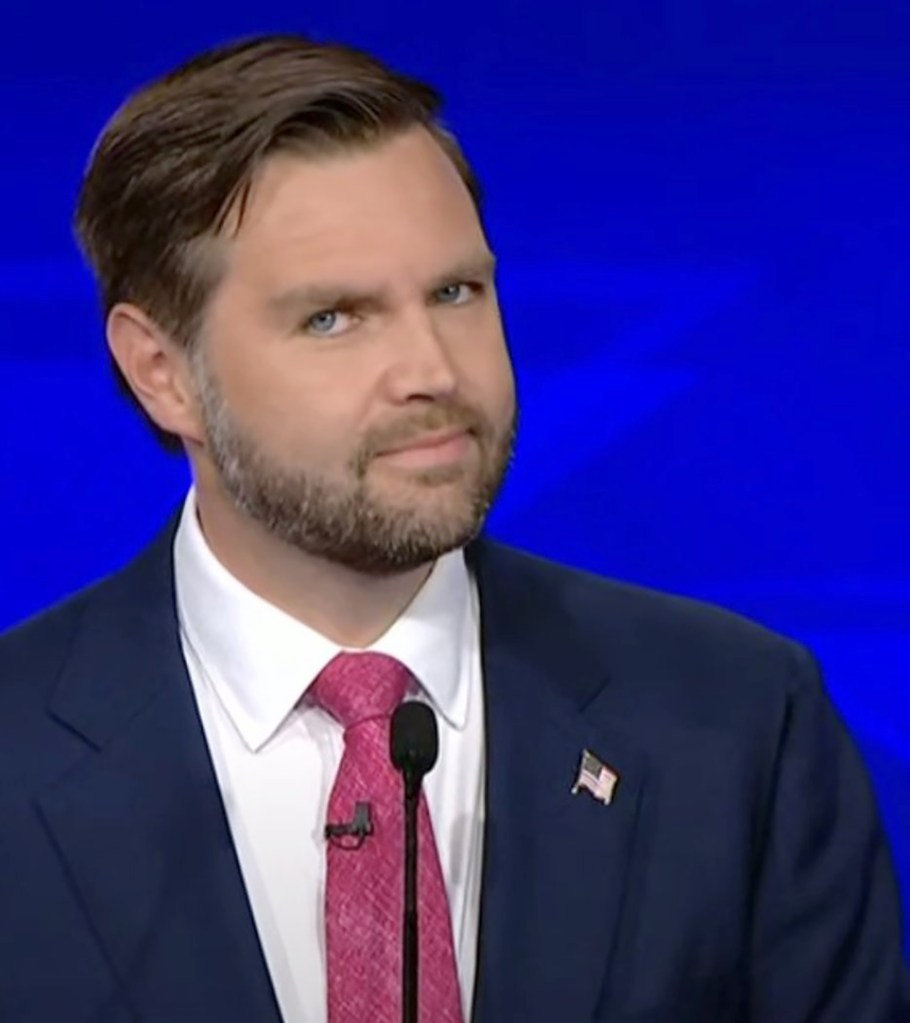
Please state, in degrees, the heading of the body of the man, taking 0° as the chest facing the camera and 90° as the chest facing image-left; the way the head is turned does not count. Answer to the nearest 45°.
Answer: approximately 0°
